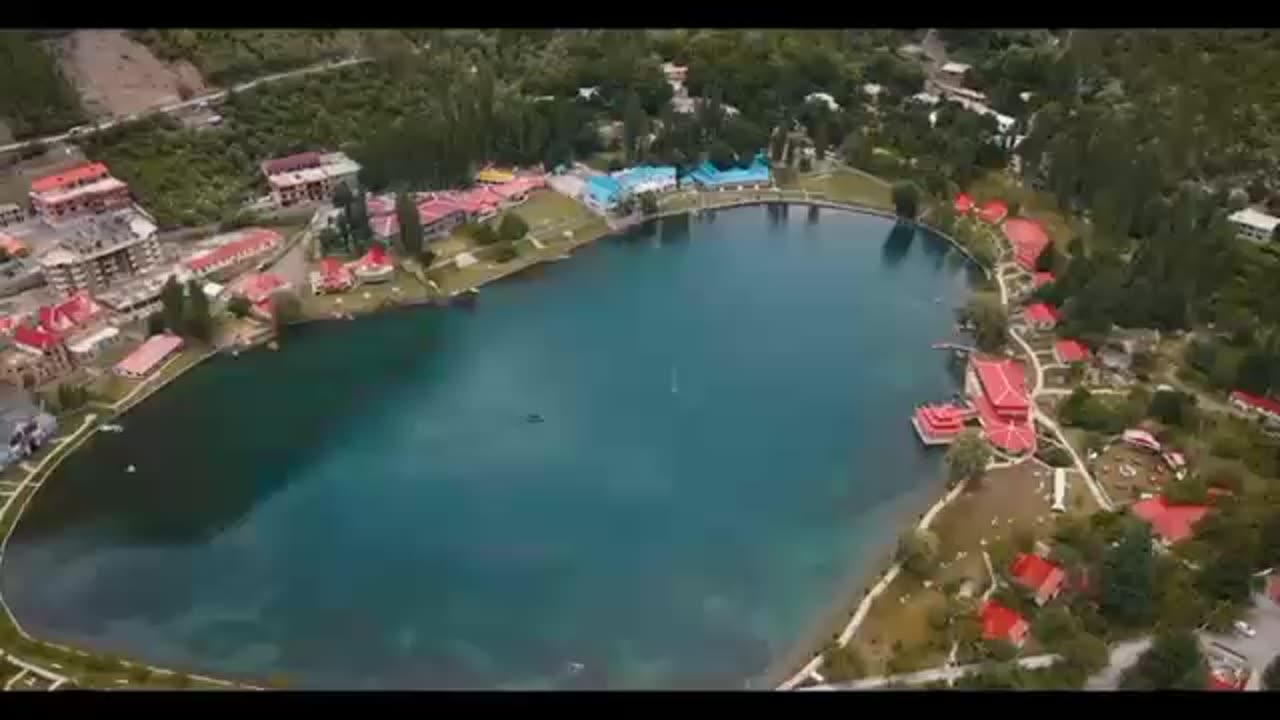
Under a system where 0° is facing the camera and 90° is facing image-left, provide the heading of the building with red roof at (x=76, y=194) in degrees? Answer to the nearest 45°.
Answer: approximately 315°

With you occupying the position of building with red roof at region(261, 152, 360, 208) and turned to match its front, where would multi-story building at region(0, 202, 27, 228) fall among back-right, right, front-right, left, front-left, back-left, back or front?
right

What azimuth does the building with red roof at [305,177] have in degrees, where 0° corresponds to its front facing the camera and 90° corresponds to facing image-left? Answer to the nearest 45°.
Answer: approximately 0°

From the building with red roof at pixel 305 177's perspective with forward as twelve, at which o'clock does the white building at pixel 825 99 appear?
The white building is roughly at 9 o'clock from the building with red roof.

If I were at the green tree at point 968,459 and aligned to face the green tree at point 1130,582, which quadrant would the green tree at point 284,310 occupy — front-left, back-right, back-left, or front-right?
back-right

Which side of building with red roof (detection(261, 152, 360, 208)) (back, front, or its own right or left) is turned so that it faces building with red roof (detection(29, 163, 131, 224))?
right

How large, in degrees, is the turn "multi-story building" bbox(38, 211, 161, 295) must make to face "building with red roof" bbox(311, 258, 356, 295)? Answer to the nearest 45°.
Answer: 0° — it already faces it

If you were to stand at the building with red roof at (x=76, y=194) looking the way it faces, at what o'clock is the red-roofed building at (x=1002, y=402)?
The red-roofed building is roughly at 12 o'clock from the building with red roof.

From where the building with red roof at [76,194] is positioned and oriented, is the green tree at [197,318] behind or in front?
in front
